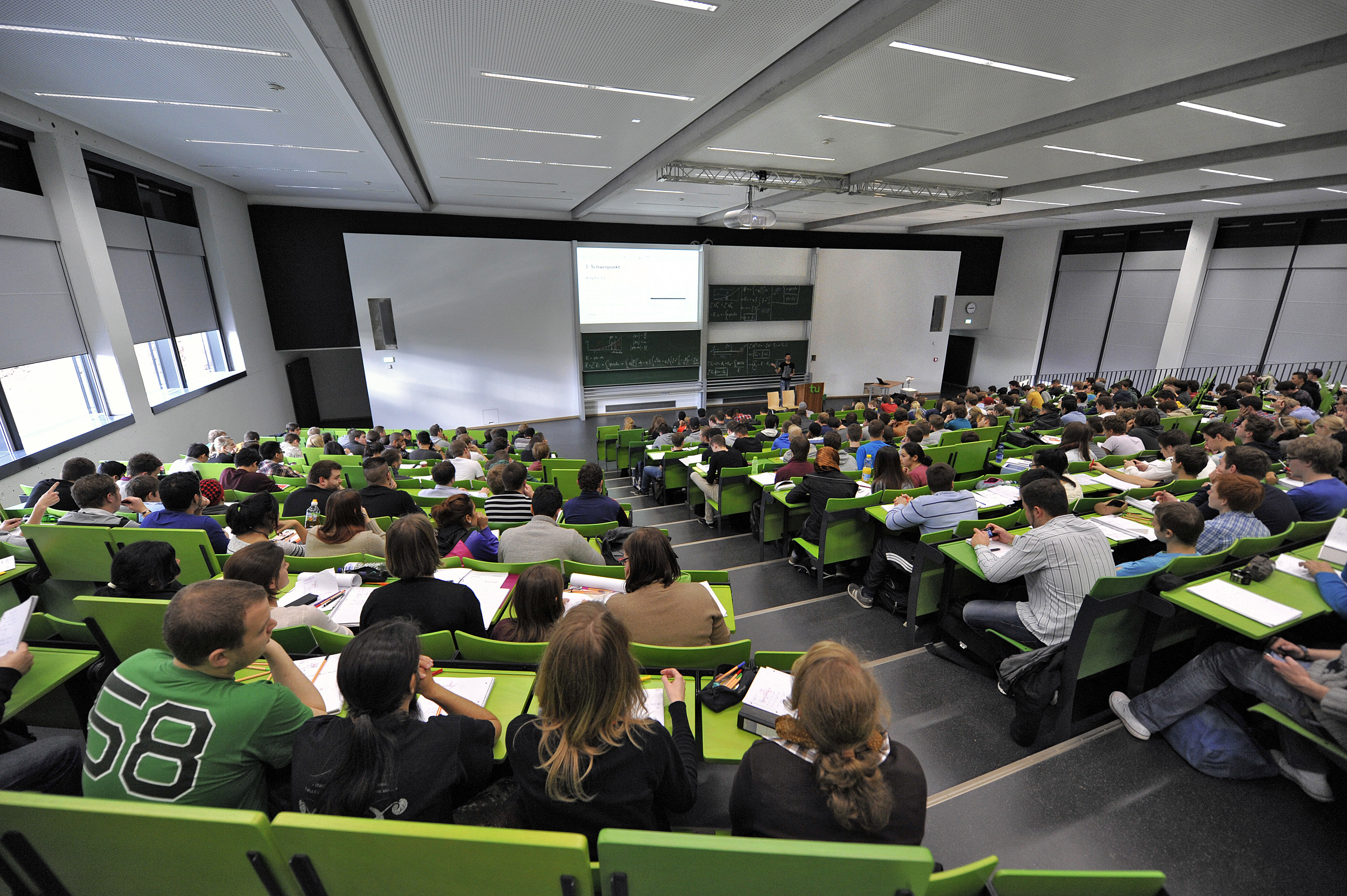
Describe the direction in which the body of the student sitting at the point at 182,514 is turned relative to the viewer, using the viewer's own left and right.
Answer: facing away from the viewer and to the right of the viewer

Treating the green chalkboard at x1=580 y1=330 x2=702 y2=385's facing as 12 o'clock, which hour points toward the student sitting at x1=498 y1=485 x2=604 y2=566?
The student sitting is roughly at 12 o'clock from the green chalkboard.

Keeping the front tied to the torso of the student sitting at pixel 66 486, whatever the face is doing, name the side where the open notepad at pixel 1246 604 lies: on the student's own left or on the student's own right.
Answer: on the student's own right

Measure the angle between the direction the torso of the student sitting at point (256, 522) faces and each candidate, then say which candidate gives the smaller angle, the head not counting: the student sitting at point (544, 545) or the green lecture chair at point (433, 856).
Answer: the student sitting

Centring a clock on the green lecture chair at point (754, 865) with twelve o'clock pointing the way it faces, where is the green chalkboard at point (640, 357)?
The green chalkboard is roughly at 12 o'clock from the green lecture chair.

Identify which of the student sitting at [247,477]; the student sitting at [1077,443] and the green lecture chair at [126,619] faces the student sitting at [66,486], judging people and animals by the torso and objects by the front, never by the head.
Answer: the green lecture chair

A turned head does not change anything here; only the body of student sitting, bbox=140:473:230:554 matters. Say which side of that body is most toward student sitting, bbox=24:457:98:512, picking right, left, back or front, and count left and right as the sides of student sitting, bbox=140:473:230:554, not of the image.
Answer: left

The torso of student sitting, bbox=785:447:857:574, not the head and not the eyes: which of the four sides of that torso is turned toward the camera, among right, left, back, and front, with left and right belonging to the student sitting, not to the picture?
back

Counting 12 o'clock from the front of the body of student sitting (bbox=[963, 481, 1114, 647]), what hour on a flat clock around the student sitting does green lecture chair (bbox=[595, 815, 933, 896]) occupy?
The green lecture chair is roughly at 8 o'clock from the student sitting.

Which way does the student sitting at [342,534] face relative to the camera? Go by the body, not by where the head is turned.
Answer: away from the camera

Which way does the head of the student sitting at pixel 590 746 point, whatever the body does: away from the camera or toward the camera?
away from the camera

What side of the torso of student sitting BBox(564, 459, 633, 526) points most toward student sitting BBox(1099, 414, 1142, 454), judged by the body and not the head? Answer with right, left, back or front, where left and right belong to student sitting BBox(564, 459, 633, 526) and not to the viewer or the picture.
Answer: right

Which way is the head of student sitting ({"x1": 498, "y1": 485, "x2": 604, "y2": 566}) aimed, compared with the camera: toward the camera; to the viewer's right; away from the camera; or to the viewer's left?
away from the camera

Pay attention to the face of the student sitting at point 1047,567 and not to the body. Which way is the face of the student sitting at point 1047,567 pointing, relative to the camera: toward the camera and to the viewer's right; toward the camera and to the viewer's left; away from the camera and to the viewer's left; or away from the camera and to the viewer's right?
away from the camera and to the viewer's left

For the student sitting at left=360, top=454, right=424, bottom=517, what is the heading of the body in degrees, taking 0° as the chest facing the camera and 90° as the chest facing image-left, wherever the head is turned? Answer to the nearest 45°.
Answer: approximately 225°

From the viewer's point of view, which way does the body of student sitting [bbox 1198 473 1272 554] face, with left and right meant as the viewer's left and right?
facing away from the viewer and to the left of the viewer

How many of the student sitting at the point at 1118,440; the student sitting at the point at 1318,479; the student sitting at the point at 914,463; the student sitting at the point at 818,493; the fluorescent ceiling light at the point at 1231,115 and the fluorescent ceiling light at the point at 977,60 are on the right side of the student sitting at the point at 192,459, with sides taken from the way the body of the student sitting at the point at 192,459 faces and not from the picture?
6

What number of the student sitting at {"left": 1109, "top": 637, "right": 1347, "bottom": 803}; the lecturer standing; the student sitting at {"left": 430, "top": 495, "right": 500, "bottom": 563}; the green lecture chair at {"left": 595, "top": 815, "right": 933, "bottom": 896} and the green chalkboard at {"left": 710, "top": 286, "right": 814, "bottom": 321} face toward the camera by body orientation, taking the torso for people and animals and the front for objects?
2

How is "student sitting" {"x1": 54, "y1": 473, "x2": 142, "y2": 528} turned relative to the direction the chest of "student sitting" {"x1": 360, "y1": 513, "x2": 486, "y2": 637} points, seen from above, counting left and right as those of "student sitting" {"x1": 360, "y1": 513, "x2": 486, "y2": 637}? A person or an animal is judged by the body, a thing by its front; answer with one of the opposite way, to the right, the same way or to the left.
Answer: the same way

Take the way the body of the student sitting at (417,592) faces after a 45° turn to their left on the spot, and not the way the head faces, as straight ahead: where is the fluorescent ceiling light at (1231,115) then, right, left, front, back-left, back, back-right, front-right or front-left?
back-right

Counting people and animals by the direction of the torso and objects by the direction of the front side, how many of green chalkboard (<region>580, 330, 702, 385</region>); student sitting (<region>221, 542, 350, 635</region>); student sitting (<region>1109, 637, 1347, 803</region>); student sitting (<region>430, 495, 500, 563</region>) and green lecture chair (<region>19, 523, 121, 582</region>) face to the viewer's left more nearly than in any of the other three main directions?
1

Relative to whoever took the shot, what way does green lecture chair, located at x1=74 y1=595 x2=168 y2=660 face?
facing away from the viewer

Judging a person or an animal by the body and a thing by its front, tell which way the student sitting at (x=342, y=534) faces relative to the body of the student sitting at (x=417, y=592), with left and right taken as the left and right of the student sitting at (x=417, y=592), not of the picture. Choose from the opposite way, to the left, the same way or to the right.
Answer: the same way
